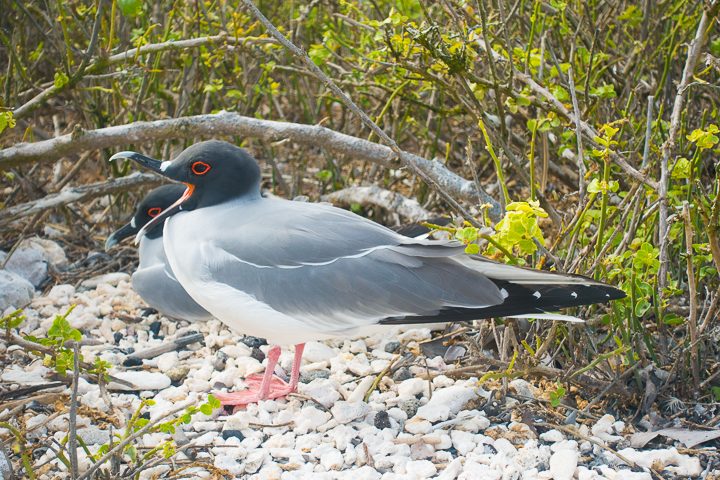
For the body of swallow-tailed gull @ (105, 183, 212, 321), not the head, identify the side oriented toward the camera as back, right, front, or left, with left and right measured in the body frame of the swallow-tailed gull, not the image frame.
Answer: left

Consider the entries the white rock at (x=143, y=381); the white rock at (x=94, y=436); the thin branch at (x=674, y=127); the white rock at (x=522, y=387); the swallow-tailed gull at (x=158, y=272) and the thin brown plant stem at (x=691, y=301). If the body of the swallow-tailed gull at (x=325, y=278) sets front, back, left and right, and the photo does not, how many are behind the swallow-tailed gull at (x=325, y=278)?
3

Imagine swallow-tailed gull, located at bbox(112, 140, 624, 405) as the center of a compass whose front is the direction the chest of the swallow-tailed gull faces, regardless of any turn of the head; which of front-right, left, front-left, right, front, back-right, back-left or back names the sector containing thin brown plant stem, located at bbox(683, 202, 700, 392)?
back

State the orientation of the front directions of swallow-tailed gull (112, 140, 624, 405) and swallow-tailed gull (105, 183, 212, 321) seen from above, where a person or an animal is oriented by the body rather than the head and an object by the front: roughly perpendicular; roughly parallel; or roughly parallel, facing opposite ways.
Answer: roughly parallel

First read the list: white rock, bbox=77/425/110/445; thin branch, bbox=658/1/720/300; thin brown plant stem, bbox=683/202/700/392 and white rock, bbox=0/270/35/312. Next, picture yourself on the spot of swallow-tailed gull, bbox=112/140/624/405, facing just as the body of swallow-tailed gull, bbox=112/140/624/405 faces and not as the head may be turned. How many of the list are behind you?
2

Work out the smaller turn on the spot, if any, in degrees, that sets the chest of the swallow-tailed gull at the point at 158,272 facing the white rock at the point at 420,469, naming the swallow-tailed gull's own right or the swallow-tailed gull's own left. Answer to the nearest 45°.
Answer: approximately 135° to the swallow-tailed gull's own left

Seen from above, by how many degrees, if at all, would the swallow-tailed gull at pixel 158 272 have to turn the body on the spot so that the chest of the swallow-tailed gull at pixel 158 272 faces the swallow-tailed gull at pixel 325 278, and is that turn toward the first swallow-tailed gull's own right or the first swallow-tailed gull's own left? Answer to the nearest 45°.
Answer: approximately 135° to the first swallow-tailed gull's own left

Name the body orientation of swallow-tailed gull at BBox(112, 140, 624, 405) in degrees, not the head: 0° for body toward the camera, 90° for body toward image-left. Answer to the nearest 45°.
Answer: approximately 90°

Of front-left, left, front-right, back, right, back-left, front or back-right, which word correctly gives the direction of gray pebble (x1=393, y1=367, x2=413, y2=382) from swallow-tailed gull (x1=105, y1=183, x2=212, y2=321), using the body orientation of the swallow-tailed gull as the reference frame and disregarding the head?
back-left

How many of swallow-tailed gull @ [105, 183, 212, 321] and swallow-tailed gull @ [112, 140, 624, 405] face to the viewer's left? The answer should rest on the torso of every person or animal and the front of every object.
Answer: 2

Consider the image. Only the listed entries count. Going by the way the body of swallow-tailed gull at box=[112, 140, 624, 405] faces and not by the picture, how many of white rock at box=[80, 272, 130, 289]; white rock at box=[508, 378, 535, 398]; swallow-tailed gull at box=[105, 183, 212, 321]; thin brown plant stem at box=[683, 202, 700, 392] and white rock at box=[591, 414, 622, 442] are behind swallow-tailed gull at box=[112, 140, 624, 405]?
3

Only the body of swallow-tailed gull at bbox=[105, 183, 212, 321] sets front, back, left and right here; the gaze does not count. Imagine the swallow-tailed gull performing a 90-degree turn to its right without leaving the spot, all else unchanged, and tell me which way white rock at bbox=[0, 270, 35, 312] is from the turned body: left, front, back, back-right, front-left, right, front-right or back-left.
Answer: left

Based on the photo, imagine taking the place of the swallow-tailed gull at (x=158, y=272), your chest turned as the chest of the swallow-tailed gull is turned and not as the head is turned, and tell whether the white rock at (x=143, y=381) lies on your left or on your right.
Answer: on your left

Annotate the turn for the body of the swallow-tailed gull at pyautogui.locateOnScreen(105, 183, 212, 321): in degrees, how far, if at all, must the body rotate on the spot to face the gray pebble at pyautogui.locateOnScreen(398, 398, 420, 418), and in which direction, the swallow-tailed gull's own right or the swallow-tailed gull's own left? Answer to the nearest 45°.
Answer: approximately 135° to the swallow-tailed gull's own left

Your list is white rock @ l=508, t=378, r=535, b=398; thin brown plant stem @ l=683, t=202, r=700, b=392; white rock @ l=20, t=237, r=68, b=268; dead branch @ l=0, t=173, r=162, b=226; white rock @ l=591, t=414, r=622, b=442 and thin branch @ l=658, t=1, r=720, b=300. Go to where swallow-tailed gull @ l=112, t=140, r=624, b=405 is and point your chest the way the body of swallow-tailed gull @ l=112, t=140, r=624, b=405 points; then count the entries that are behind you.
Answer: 4
